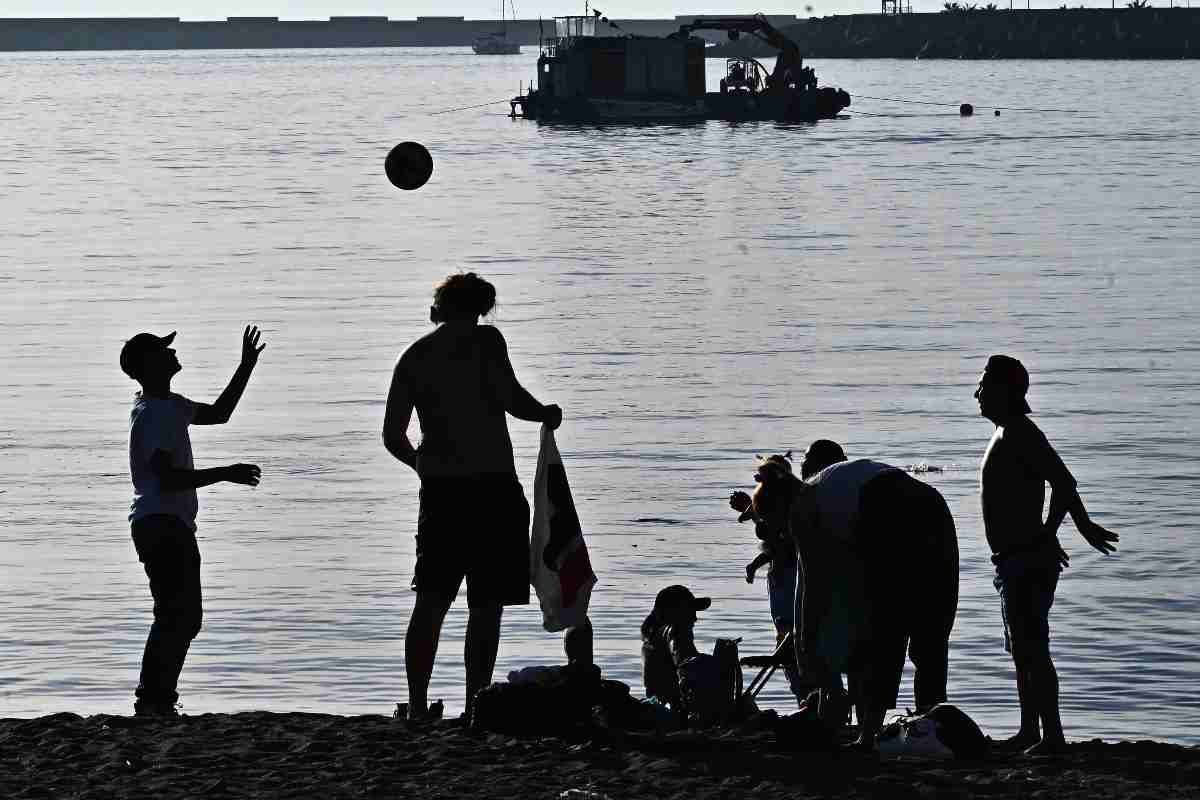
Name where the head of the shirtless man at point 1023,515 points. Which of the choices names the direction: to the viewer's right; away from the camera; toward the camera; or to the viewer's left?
to the viewer's left

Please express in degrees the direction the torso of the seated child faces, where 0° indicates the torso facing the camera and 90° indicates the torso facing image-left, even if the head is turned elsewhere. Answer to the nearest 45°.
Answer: approximately 270°

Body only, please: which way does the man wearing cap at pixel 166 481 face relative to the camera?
to the viewer's right

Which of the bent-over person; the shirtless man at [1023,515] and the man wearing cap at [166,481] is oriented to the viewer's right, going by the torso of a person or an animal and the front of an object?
the man wearing cap

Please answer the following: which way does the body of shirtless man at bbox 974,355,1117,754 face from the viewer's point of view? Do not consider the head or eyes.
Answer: to the viewer's left

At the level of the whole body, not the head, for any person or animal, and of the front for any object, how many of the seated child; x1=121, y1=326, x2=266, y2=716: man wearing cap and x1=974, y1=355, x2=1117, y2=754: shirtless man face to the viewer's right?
2

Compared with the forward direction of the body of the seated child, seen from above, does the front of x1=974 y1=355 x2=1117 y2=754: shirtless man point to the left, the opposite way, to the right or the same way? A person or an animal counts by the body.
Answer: the opposite way

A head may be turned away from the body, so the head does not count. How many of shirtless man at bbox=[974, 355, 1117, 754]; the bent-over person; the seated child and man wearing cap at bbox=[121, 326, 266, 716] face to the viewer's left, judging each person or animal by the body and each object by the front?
2

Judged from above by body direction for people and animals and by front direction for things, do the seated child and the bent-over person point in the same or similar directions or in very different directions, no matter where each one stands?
very different directions

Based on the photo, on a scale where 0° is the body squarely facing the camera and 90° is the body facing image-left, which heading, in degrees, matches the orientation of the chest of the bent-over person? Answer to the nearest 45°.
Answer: approximately 90°

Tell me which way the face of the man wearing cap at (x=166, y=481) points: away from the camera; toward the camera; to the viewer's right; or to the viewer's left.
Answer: to the viewer's right

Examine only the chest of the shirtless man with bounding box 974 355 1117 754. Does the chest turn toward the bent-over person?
yes
